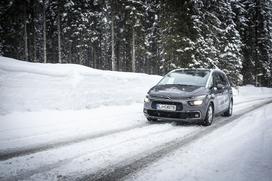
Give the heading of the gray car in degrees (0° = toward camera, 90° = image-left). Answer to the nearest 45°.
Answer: approximately 45°
